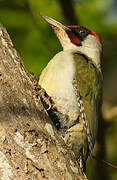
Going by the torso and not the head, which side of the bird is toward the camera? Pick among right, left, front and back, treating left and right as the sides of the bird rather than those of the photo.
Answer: left
